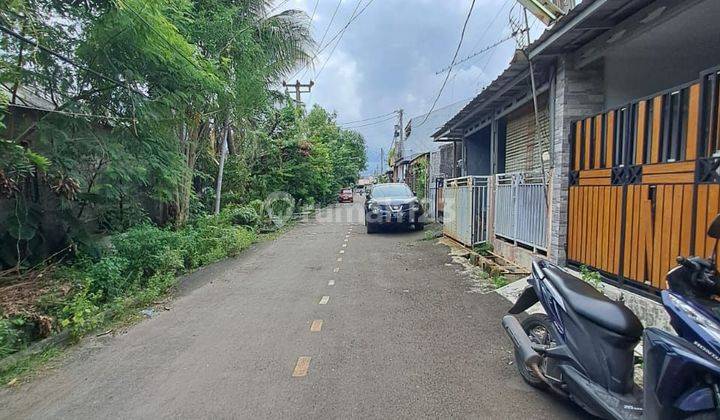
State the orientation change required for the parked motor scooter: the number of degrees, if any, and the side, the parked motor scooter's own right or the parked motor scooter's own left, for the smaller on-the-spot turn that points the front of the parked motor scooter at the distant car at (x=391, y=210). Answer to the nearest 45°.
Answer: approximately 180°

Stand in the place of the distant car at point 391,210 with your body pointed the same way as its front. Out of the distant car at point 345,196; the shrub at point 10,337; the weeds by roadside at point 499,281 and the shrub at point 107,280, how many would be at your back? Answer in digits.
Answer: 1

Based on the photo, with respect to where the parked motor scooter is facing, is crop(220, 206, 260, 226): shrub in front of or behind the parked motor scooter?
behind

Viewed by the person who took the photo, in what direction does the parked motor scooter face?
facing the viewer and to the right of the viewer

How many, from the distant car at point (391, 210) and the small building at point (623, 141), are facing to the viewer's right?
0

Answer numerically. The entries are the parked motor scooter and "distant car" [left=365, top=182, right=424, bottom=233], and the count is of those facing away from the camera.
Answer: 0

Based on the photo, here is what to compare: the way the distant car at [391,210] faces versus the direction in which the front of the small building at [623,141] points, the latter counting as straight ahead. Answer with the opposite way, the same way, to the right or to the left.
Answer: to the left

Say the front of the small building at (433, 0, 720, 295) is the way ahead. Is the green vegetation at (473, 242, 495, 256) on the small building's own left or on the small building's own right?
on the small building's own right

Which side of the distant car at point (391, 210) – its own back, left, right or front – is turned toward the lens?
front
